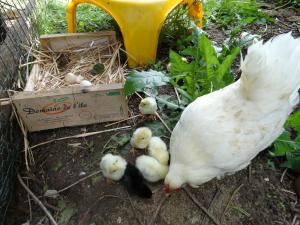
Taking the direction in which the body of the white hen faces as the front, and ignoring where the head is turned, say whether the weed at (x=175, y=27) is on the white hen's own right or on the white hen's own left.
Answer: on the white hen's own right

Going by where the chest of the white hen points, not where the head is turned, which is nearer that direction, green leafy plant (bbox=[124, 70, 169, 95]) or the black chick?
the black chick

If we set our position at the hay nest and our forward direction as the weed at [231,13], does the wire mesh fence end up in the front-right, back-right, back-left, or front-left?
back-left

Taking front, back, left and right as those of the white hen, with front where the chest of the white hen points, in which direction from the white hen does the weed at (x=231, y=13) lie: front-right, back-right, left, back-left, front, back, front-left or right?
back-right

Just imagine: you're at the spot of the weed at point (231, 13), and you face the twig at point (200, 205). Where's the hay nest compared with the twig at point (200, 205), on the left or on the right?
right

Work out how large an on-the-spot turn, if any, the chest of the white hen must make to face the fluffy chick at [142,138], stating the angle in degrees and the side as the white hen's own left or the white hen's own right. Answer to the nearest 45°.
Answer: approximately 45° to the white hen's own right

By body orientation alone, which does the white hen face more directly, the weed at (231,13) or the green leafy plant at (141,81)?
the green leafy plant

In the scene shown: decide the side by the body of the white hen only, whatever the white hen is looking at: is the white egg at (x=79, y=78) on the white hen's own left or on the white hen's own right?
on the white hen's own right

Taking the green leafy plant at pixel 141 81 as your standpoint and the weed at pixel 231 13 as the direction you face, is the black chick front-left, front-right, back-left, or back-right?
back-right

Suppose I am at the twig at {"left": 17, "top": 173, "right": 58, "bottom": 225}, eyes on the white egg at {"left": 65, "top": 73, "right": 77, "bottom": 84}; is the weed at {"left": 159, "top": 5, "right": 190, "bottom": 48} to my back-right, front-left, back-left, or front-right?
front-right

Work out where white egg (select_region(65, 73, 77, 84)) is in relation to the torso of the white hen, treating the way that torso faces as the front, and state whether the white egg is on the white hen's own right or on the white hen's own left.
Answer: on the white hen's own right

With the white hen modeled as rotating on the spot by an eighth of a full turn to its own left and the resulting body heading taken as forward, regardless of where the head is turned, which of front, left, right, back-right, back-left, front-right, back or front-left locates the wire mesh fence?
right

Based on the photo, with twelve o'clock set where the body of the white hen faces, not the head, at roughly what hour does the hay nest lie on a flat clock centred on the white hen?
The hay nest is roughly at 2 o'clock from the white hen.

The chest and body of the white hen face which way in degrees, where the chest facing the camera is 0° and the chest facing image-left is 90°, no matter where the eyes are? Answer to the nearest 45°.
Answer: approximately 45°

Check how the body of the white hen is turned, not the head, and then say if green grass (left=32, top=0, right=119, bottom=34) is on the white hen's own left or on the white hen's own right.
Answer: on the white hen's own right
